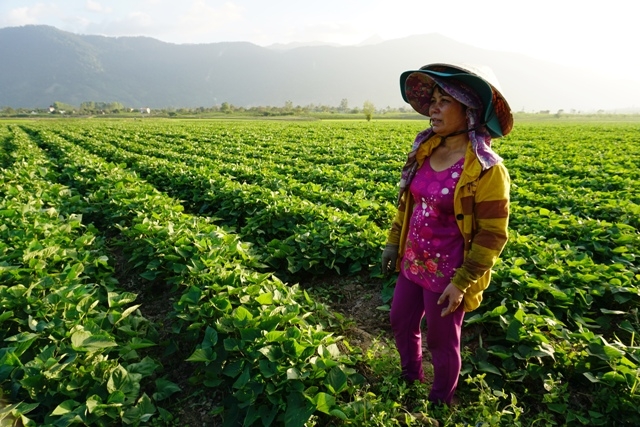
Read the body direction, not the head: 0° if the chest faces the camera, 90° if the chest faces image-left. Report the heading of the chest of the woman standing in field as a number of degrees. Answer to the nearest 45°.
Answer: approximately 45°
